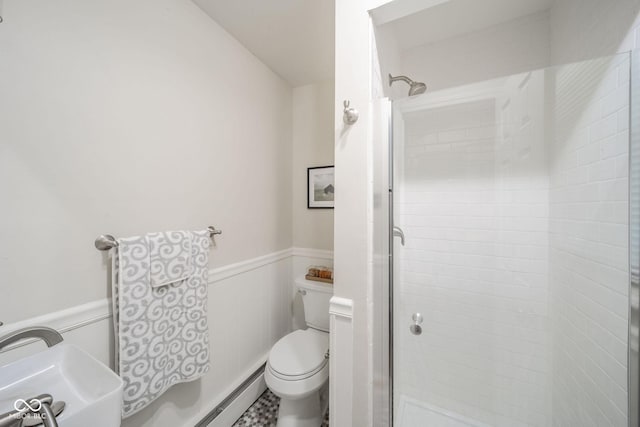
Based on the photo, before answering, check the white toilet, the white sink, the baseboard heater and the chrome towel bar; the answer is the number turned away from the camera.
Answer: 0

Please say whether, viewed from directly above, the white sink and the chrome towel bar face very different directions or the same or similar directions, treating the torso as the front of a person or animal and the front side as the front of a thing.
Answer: same or similar directions

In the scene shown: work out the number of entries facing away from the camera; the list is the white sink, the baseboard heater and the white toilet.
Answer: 0

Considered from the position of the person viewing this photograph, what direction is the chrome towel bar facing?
facing the viewer and to the right of the viewer

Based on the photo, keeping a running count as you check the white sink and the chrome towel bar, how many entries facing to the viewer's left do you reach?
0

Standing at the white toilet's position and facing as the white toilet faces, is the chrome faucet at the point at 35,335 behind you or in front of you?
in front

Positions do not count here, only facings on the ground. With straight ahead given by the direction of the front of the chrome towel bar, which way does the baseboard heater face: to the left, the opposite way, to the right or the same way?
the same way

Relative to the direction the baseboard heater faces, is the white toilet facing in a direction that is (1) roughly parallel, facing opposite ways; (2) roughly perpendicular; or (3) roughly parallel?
roughly perpendicular

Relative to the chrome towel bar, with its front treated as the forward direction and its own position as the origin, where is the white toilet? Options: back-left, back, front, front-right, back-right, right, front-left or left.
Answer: front-left

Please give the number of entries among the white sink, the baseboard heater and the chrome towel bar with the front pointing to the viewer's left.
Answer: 0

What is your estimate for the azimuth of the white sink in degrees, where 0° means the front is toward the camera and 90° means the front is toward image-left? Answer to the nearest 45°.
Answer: approximately 315°

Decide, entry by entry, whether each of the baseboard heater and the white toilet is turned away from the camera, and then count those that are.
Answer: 0

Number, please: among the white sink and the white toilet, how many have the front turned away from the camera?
0

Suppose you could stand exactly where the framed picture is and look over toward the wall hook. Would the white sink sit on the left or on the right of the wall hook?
right

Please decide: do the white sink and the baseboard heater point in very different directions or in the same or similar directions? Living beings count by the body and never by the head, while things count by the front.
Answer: same or similar directions

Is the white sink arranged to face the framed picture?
no

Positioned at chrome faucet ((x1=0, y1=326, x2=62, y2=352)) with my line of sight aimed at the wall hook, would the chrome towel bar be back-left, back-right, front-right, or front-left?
front-left
